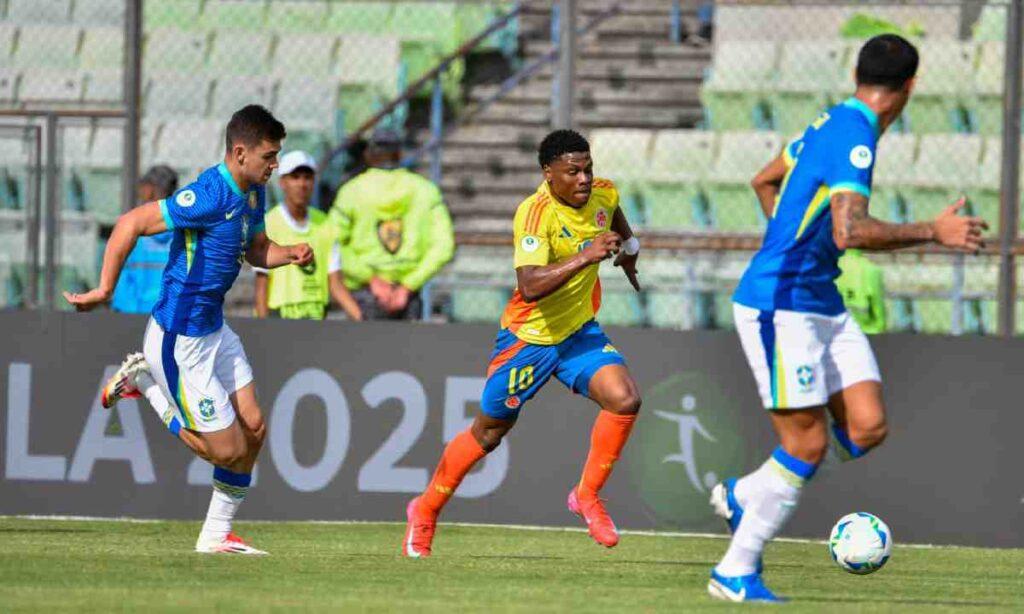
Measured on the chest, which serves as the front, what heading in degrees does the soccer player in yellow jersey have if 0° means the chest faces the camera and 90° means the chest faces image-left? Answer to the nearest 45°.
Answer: approximately 315°

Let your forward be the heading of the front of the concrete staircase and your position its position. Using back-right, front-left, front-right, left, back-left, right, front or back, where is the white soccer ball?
front

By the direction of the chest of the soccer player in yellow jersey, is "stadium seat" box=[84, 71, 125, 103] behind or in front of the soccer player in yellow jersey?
behind

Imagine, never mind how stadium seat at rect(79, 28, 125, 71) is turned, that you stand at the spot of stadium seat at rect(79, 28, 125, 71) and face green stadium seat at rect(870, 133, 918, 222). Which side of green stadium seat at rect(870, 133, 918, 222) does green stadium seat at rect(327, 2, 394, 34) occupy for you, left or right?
left

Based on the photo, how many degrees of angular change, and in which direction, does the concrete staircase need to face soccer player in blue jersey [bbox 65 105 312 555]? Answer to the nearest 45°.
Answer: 0° — it already faces them

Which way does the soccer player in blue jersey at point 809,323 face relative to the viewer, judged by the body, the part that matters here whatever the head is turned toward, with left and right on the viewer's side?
facing away from the viewer and to the right of the viewer

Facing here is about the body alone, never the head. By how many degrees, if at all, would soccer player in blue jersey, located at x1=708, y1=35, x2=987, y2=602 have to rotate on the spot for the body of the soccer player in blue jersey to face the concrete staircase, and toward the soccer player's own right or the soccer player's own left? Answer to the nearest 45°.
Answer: approximately 45° to the soccer player's own left

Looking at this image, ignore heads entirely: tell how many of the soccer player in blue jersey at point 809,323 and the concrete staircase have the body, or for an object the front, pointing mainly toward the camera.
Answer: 1

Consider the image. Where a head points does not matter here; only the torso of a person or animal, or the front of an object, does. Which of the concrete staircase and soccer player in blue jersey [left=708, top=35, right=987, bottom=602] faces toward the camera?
the concrete staircase

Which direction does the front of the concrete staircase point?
toward the camera

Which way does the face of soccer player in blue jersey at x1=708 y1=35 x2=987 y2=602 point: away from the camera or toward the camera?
away from the camera

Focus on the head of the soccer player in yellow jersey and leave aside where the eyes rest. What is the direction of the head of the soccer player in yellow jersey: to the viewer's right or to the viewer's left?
to the viewer's right
